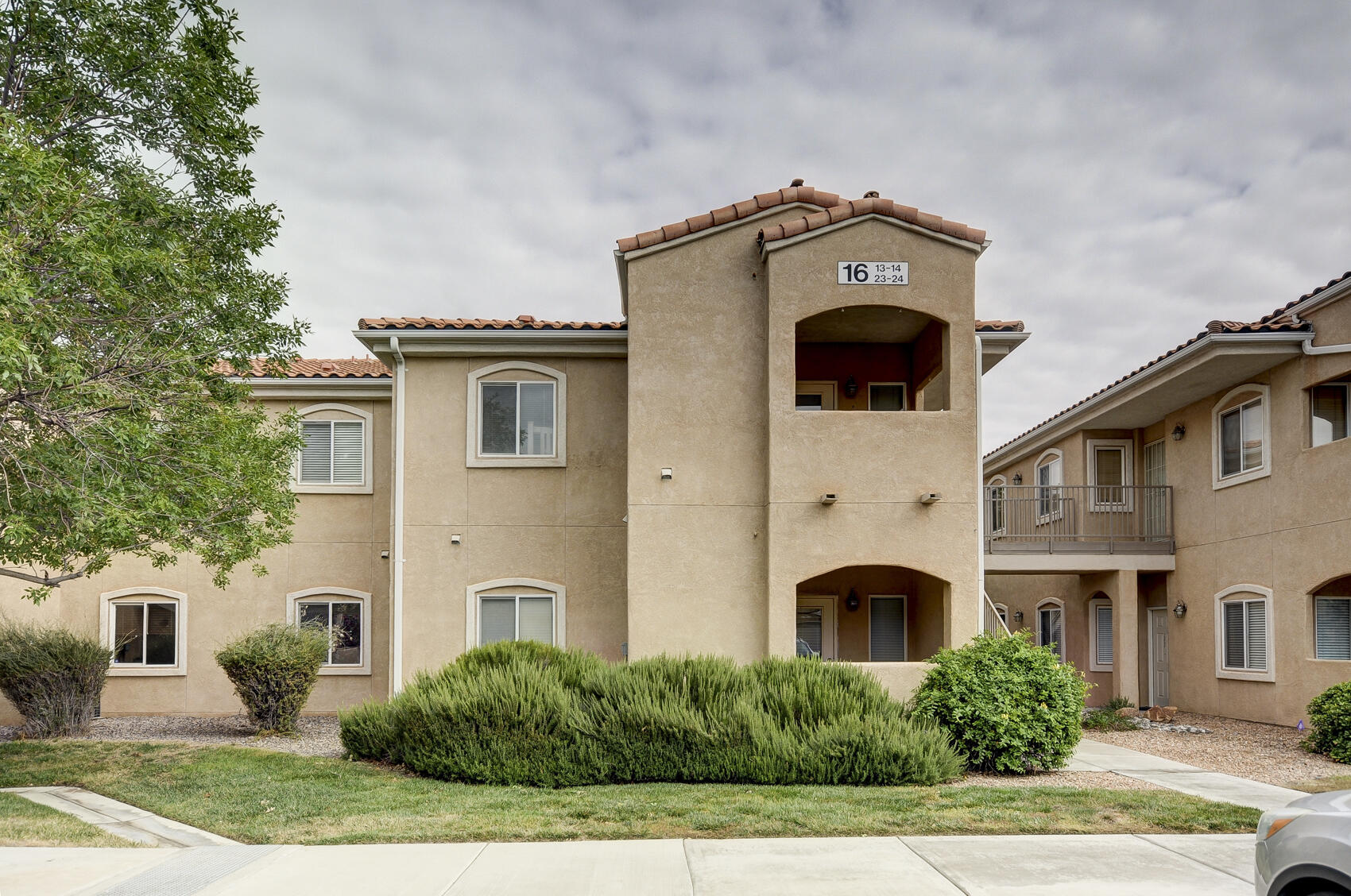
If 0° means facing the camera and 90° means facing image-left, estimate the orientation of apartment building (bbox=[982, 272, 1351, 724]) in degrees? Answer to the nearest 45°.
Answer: approximately 45°

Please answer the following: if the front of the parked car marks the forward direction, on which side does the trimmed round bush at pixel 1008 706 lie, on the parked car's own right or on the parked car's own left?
on the parked car's own right

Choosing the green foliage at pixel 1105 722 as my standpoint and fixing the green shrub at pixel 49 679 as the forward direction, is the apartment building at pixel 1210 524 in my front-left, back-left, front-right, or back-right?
back-right

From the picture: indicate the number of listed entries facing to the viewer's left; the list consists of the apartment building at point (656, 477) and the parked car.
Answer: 1

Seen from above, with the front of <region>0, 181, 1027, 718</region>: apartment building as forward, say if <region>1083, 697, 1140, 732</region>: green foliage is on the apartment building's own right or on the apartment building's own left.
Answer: on the apartment building's own left

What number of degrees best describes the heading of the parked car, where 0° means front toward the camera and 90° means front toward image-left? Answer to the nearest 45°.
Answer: approximately 90°

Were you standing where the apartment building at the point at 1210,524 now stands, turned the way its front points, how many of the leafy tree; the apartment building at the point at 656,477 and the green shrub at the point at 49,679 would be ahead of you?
3
